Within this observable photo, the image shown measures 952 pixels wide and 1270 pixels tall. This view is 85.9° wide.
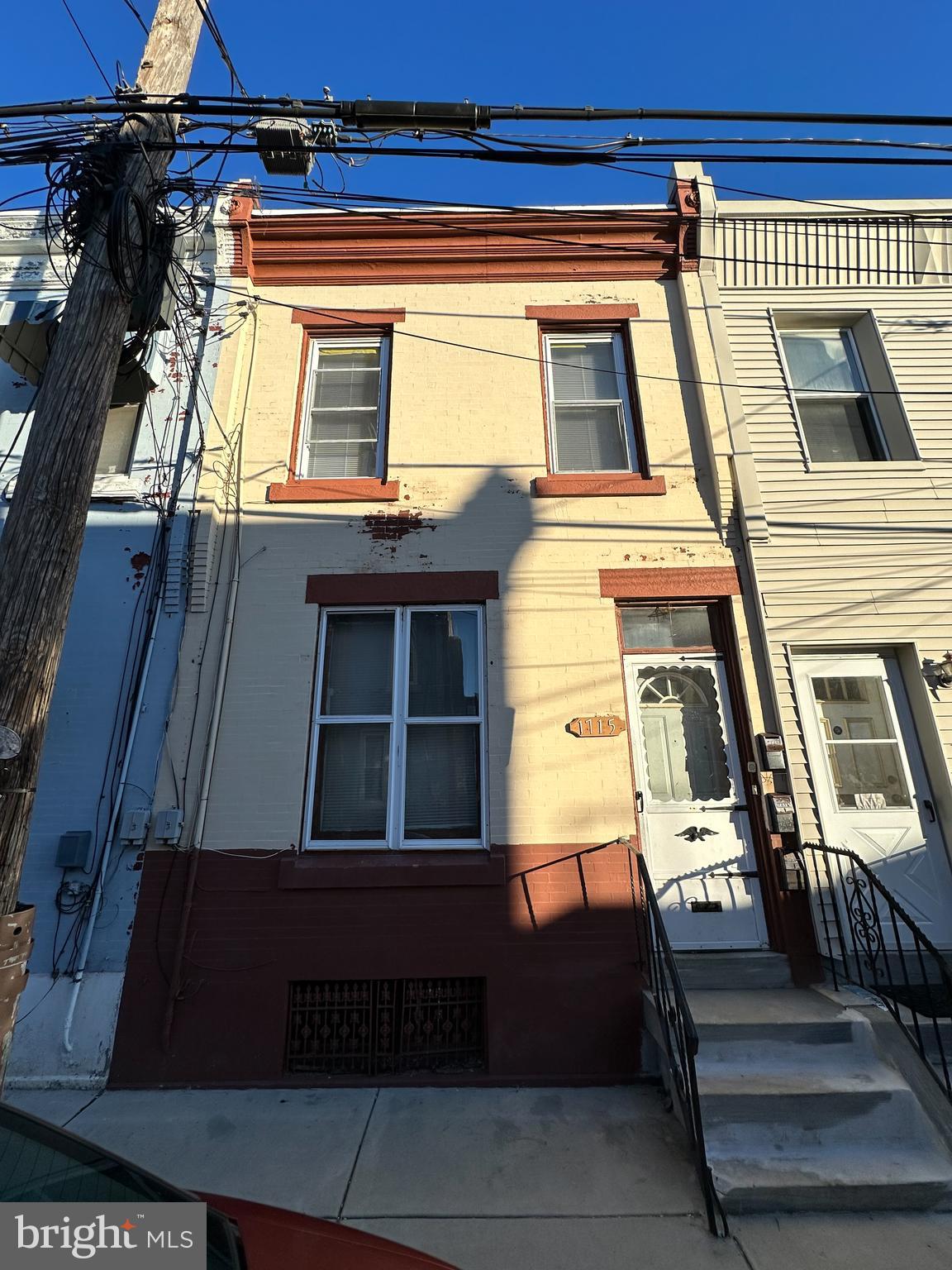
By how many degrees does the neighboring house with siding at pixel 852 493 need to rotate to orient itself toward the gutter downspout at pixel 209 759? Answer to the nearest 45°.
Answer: approximately 45° to its right

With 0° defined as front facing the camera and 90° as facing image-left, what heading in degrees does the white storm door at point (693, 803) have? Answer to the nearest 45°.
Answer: approximately 0°

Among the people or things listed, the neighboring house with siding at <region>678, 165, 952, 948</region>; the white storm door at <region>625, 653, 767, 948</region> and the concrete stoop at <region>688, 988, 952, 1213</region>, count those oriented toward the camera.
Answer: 3

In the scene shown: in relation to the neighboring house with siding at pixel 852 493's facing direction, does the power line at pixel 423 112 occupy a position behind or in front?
in front

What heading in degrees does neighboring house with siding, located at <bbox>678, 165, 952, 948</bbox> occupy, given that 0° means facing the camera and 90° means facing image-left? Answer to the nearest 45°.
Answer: approximately 0°

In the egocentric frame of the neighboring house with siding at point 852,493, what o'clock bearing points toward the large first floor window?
The large first floor window is roughly at 2 o'clock from the neighboring house with siding.
